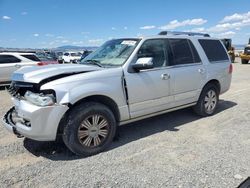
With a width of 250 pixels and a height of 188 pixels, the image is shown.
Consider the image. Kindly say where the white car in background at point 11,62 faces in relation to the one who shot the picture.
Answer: facing to the left of the viewer

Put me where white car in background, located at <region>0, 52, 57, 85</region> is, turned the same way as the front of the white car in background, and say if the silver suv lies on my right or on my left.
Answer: on my left

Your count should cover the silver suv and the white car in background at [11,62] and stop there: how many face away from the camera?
0

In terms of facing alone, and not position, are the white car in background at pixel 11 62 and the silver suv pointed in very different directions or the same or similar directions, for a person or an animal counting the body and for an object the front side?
same or similar directions

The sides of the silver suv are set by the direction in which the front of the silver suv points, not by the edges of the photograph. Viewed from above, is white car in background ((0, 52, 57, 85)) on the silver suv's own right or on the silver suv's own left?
on the silver suv's own right

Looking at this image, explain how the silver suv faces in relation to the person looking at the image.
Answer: facing the viewer and to the left of the viewer
